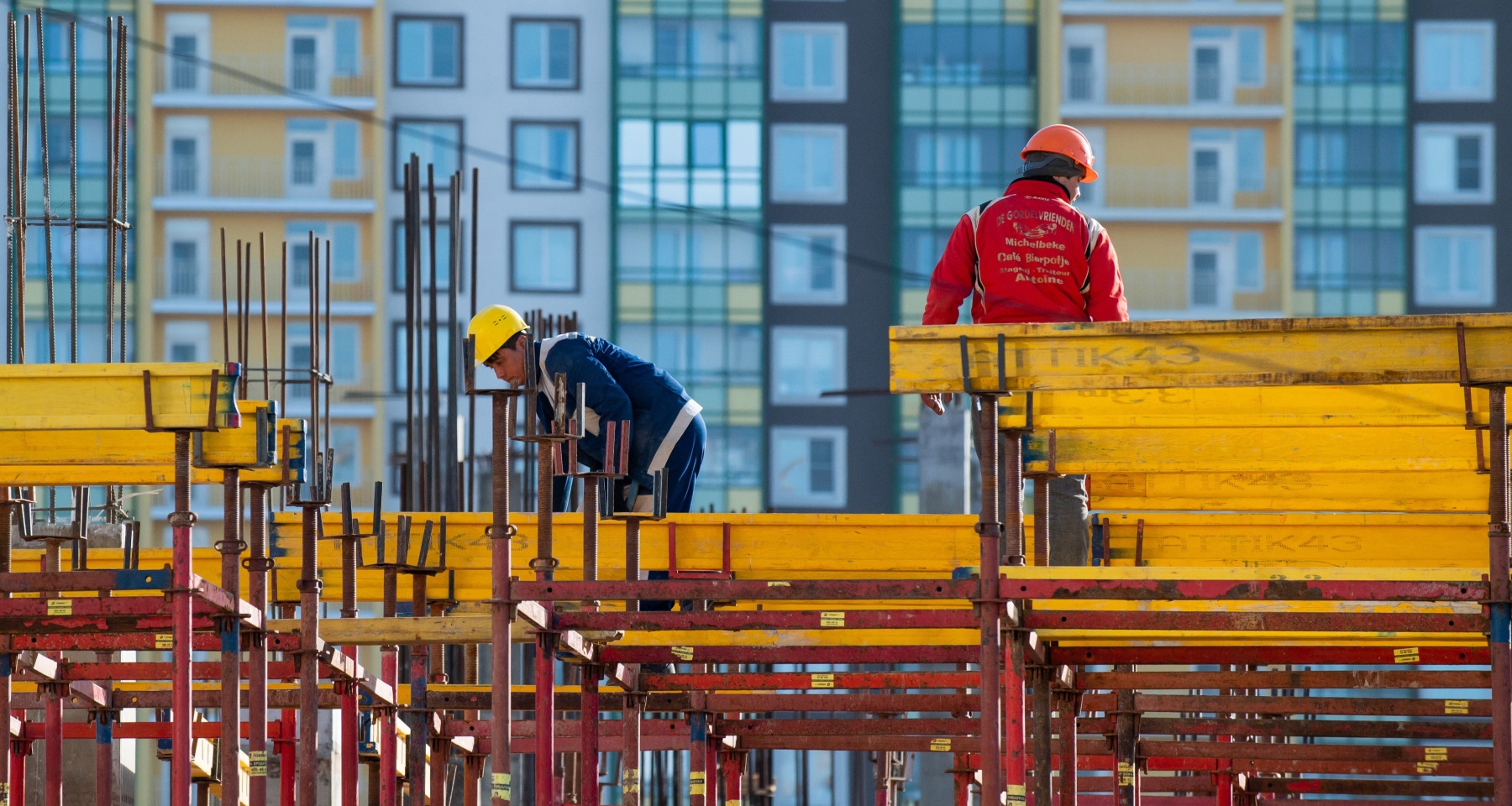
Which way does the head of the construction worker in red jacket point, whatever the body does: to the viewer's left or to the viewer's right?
to the viewer's right

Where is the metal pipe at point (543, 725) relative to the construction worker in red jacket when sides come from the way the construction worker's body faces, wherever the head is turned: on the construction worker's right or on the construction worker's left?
on the construction worker's left

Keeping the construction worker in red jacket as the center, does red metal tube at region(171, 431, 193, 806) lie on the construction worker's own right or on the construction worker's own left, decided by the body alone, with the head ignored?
on the construction worker's own left

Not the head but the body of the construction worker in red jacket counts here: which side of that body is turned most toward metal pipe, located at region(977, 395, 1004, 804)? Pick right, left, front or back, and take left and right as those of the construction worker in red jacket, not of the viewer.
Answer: back

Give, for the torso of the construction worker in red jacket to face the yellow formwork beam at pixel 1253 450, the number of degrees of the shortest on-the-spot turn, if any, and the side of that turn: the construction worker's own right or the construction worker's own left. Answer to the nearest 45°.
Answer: approximately 135° to the construction worker's own right

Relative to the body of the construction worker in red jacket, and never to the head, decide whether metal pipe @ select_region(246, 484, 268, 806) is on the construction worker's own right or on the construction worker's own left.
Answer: on the construction worker's own left

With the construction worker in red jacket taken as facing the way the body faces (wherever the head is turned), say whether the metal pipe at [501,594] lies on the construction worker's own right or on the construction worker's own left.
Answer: on the construction worker's own left

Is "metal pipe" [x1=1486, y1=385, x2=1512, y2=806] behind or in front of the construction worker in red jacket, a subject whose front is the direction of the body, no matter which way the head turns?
behind

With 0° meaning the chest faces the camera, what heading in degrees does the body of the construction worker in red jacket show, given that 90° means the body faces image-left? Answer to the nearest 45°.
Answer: approximately 180°

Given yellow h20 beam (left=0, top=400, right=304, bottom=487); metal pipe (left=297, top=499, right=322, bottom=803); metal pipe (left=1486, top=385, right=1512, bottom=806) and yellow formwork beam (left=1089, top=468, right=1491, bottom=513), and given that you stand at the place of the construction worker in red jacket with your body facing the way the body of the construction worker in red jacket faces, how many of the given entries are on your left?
2

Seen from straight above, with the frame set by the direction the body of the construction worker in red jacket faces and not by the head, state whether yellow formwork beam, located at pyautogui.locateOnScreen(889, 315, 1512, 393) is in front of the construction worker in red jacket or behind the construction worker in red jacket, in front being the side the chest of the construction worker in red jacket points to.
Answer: behind
